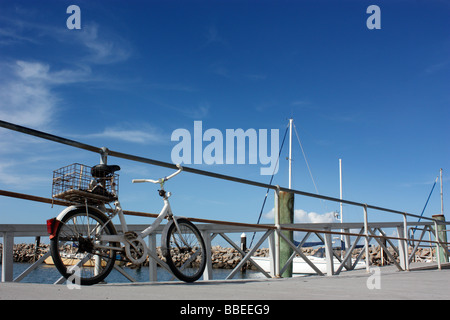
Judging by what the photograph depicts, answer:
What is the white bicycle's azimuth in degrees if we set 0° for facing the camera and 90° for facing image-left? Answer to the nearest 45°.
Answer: approximately 225°
